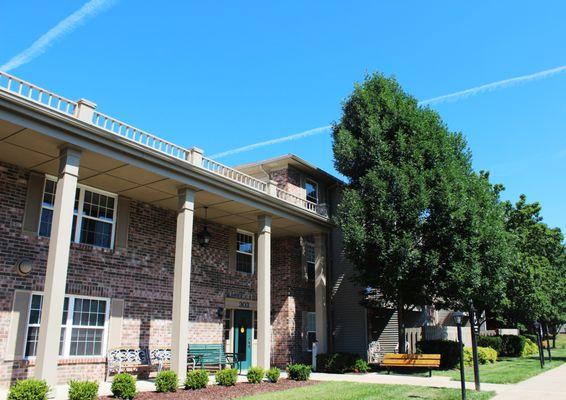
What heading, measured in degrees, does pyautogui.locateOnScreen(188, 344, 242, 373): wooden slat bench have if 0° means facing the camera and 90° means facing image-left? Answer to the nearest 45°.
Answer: approximately 315°

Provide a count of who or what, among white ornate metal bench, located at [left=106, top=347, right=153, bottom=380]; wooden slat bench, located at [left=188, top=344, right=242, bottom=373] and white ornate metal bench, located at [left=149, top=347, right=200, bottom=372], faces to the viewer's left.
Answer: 0

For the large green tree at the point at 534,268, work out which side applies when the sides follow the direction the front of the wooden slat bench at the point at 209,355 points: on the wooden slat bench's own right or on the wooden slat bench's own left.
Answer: on the wooden slat bench's own left

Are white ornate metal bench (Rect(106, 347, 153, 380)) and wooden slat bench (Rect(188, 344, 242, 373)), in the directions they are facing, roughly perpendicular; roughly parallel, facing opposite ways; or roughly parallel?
roughly parallel

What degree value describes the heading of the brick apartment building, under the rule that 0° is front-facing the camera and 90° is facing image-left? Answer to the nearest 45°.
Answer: approximately 315°

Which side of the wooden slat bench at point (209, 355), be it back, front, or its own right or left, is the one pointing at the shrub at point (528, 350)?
left

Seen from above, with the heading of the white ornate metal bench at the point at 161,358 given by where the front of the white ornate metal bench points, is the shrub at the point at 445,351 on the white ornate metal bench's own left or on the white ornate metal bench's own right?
on the white ornate metal bench's own left

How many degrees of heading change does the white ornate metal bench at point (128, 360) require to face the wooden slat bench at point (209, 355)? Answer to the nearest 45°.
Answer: approximately 90° to its left

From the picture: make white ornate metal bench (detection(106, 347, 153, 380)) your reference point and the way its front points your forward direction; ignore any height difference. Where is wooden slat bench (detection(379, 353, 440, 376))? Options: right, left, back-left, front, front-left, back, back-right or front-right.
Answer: front-left

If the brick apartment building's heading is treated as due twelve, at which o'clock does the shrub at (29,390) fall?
The shrub is roughly at 2 o'clock from the brick apartment building.

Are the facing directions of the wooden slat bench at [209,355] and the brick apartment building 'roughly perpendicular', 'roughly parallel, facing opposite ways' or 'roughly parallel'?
roughly parallel

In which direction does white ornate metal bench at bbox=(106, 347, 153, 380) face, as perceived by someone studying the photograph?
facing the viewer and to the right of the viewer

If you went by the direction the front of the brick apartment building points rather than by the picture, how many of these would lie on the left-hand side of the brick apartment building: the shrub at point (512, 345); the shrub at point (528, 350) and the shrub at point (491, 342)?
3

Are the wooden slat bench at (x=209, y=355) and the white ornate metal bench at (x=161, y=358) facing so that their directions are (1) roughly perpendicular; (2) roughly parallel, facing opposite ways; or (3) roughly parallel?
roughly parallel
